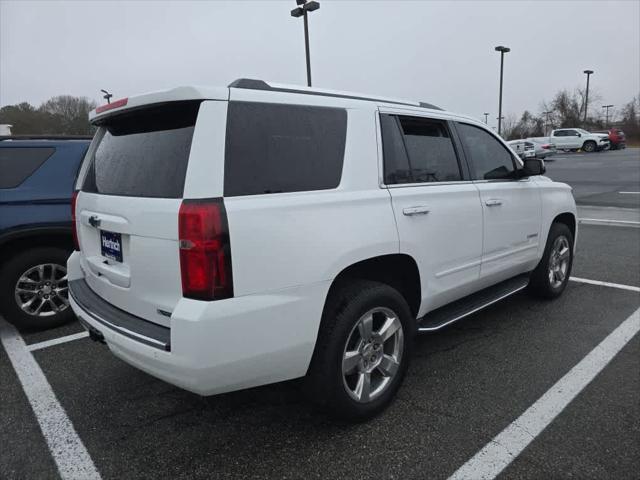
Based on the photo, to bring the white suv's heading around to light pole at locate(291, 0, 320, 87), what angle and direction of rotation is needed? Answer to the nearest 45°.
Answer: approximately 45° to its left

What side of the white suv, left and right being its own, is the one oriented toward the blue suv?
left

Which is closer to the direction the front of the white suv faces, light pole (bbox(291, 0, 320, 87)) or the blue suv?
the light pole

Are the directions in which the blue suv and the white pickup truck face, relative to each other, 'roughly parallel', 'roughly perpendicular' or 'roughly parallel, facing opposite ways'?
roughly perpendicular

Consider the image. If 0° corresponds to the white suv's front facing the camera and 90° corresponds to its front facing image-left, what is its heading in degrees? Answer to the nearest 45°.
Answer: approximately 225°

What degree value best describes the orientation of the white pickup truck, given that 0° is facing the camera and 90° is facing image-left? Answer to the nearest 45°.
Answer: approximately 315°

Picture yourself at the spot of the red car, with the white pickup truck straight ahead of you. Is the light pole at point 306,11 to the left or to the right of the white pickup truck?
left
